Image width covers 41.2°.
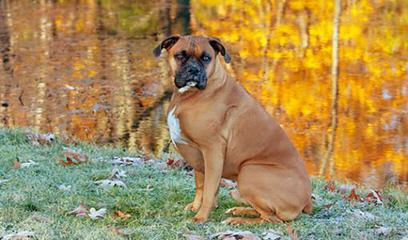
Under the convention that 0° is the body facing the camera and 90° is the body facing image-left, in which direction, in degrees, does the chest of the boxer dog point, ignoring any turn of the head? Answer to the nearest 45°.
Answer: approximately 90°

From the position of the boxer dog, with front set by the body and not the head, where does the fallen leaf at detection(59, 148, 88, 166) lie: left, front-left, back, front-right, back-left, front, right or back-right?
front-right

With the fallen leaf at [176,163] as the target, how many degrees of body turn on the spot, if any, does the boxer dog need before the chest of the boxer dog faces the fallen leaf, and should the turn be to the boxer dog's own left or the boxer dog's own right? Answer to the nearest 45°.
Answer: approximately 90° to the boxer dog's own right

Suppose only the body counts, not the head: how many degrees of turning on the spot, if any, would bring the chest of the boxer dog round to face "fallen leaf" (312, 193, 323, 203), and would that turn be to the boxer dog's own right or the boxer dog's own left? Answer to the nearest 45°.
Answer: approximately 135° to the boxer dog's own right

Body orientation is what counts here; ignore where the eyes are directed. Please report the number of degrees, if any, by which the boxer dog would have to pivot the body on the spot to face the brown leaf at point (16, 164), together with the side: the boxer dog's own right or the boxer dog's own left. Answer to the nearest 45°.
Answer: approximately 45° to the boxer dog's own right

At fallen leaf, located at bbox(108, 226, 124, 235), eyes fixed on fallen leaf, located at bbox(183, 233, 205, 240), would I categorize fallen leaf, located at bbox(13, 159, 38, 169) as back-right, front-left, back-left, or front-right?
back-left

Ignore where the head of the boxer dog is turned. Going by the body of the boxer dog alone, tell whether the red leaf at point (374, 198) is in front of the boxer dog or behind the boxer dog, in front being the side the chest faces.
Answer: behind
